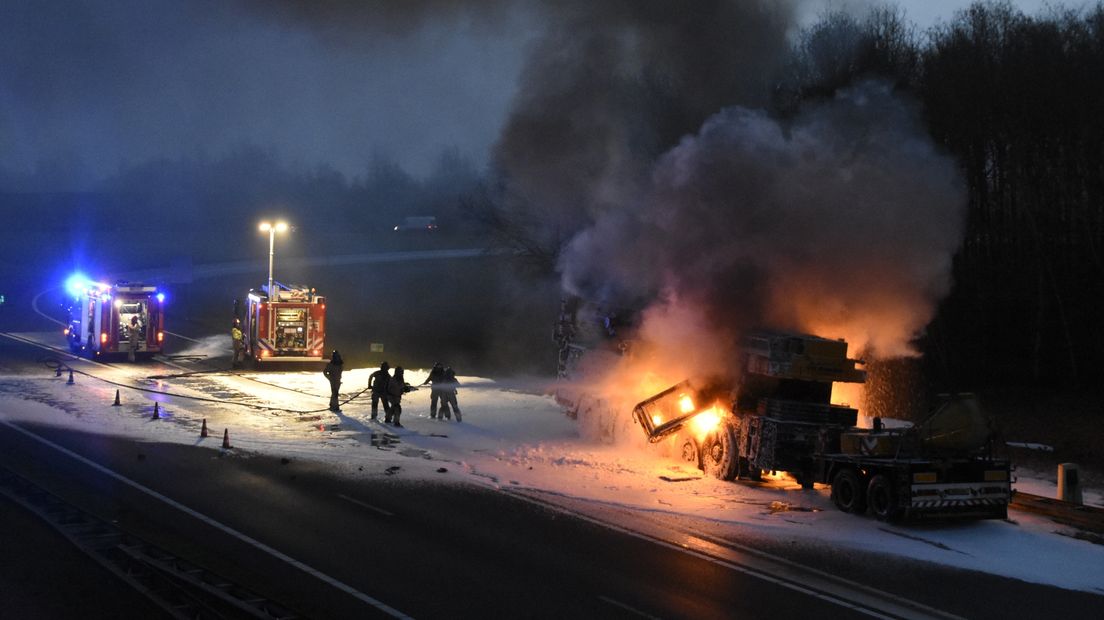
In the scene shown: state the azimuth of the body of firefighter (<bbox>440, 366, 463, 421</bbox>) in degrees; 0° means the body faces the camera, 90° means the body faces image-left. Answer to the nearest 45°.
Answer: approximately 270°

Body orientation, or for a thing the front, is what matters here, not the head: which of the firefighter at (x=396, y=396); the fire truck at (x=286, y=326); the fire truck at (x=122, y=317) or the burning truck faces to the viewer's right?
the firefighter

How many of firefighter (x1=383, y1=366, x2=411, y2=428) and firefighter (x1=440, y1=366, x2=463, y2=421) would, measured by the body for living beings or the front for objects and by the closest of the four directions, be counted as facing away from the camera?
0

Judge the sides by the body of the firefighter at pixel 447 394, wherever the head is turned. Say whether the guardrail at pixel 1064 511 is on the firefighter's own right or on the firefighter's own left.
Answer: on the firefighter's own right

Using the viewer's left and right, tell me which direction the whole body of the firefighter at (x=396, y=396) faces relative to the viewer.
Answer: facing to the right of the viewer

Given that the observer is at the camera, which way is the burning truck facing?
facing away from the viewer and to the left of the viewer

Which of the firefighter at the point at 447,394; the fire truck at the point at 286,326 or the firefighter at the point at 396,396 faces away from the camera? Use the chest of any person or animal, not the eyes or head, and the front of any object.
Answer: the fire truck

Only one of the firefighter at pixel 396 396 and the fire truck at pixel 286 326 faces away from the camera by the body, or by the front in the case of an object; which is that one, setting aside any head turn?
the fire truck

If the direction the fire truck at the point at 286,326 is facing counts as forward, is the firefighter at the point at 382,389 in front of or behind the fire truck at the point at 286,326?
behind

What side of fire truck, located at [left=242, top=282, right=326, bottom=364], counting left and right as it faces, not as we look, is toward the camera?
back

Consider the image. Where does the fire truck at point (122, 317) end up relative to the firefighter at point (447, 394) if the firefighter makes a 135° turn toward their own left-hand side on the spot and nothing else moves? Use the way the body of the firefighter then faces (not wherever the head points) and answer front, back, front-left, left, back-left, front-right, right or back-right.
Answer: front

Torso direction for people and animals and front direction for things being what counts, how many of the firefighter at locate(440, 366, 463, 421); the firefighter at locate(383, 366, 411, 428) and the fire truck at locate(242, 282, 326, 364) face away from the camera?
1

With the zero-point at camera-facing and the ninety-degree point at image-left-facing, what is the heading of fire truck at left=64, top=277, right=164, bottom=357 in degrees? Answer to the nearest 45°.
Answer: approximately 135°
